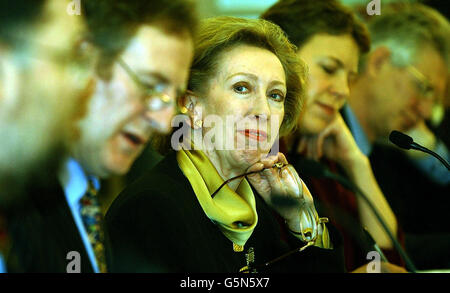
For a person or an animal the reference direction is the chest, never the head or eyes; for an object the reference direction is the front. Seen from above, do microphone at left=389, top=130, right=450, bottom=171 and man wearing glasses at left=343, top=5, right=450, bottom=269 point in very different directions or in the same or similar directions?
very different directions

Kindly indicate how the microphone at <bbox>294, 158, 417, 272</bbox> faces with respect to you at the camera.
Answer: facing to the left of the viewer

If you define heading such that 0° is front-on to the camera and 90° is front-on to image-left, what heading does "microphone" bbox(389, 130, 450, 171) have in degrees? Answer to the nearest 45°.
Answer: approximately 90°

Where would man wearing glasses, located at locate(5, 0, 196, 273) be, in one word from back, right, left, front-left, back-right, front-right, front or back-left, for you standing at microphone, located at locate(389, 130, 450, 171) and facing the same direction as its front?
front-left

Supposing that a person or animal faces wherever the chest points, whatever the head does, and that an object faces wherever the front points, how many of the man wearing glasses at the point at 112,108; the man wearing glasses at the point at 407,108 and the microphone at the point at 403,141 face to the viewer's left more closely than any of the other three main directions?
1

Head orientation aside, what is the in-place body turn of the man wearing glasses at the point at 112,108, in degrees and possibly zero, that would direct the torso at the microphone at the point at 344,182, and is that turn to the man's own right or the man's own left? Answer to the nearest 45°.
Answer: approximately 90° to the man's own left
